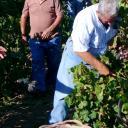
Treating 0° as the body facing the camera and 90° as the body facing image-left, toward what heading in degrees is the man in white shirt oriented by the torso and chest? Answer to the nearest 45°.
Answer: approximately 315°

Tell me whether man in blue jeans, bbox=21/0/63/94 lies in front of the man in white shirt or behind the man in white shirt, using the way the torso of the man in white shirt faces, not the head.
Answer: behind
